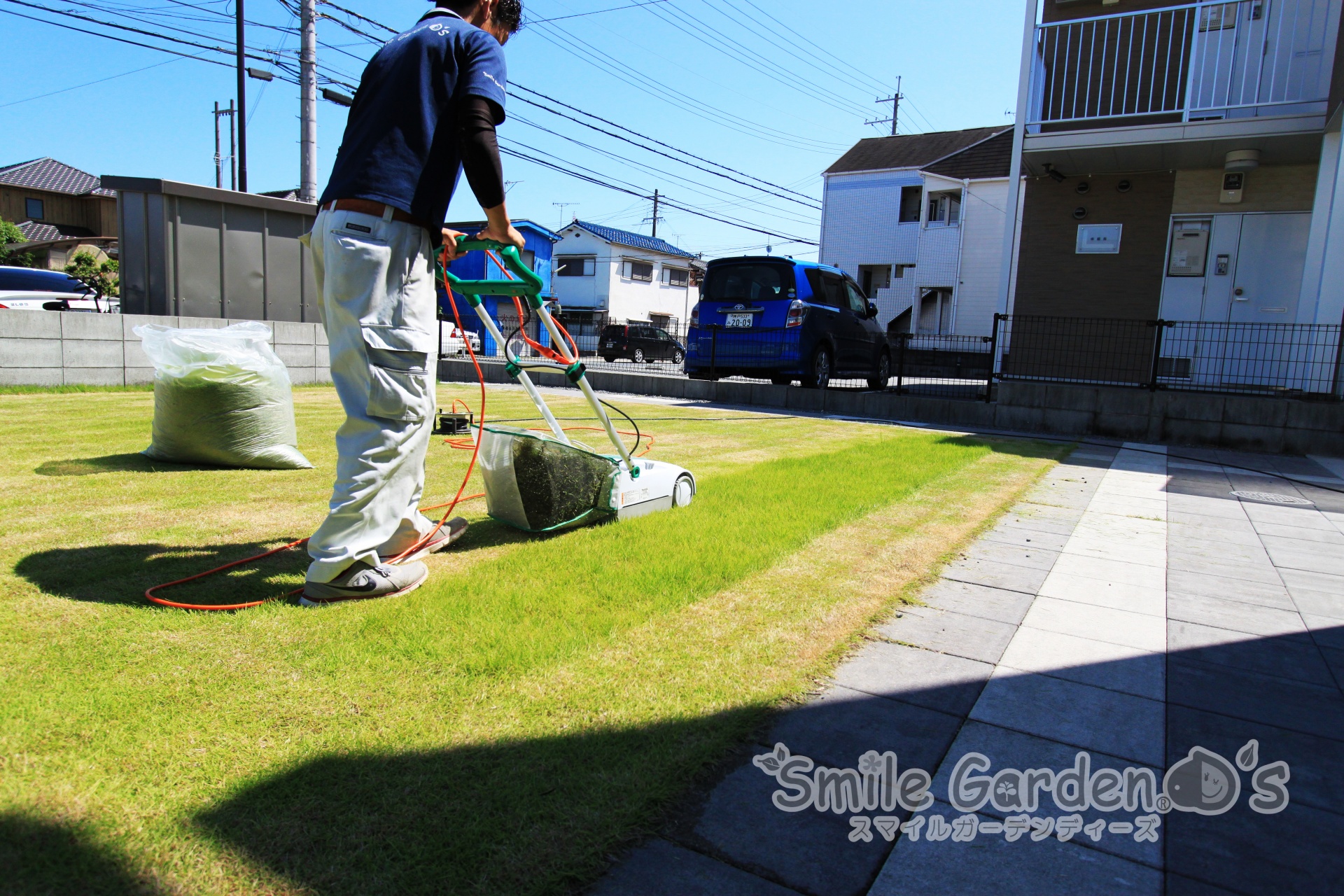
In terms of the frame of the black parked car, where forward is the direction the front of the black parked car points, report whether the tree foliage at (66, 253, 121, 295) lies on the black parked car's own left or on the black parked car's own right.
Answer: on the black parked car's own left

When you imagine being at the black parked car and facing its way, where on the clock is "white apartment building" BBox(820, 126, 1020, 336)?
The white apartment building is roughly at 1 o'clock from the black parked car.

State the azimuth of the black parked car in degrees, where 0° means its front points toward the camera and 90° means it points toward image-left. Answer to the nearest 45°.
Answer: approximately 225°

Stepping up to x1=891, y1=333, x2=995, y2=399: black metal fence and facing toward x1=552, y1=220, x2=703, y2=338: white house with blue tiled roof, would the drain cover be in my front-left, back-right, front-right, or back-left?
back-left

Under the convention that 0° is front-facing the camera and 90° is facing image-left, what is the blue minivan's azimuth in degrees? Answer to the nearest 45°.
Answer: approximately 225°

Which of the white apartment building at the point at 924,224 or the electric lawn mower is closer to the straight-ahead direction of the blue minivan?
the white apartment building

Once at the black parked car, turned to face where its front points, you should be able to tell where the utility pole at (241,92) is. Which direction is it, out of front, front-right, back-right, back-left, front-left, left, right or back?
back

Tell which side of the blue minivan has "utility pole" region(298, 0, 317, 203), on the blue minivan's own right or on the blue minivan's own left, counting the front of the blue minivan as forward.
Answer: on the blue minivan's own left

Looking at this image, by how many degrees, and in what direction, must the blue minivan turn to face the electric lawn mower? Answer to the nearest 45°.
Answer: approximately 135° to its right

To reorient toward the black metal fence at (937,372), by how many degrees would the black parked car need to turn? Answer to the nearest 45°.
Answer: approximately 135° to its right

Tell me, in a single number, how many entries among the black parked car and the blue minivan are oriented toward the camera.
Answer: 0
